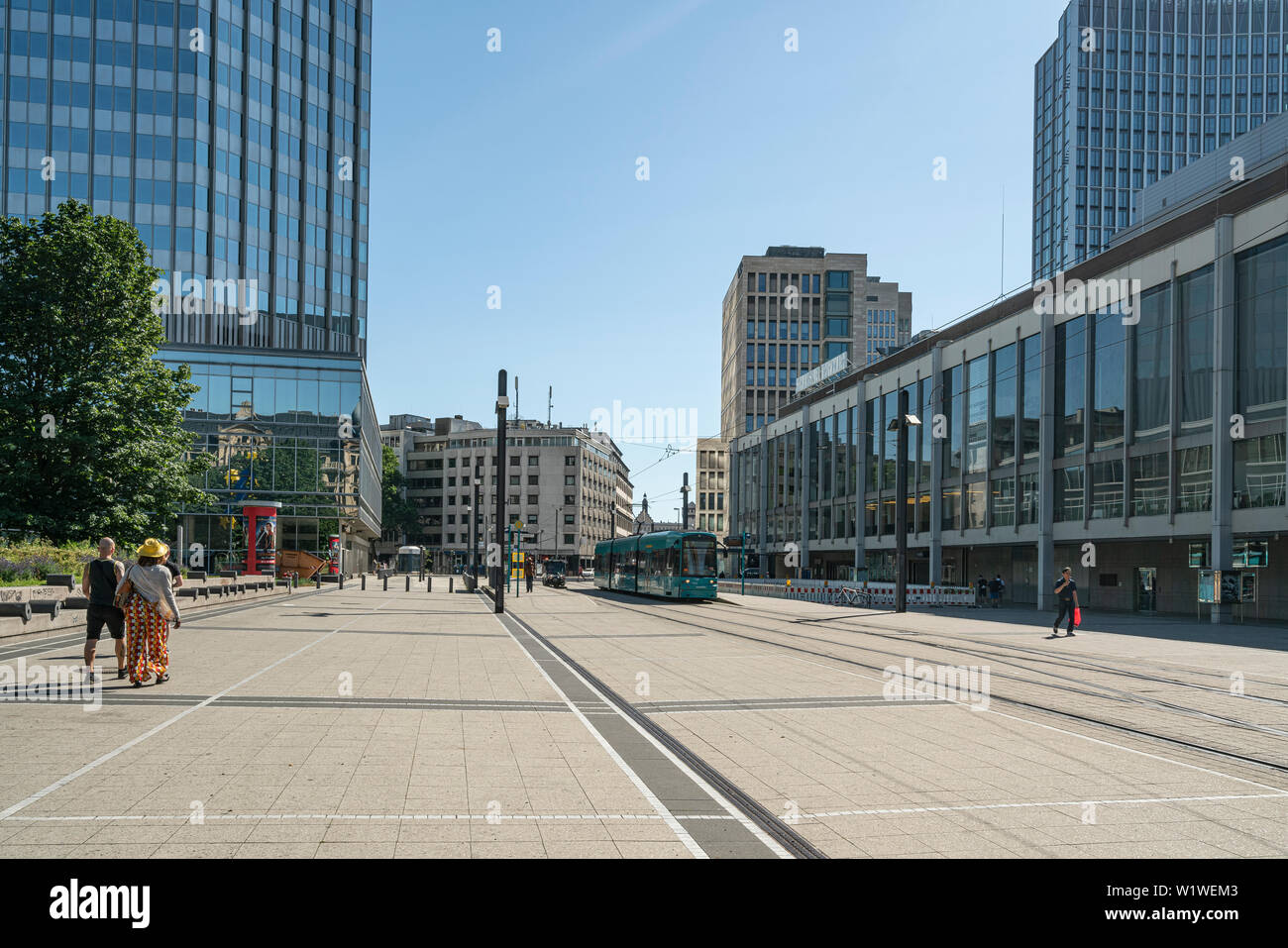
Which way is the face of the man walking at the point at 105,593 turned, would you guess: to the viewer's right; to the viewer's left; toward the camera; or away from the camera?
away from the camera

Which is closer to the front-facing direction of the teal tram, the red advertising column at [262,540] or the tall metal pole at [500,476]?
the tall metal pole

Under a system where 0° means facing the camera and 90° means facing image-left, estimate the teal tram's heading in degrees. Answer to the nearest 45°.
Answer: approximately 315°

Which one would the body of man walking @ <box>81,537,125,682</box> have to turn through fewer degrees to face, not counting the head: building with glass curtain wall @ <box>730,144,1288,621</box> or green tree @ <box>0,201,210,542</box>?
the green tree

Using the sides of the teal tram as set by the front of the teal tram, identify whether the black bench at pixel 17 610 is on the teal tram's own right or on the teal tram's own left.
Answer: on the teal tram's own right

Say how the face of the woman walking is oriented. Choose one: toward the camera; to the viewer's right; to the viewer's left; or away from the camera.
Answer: away from the camera

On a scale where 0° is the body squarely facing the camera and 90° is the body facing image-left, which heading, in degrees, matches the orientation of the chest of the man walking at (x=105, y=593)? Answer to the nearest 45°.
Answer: approximately 180°

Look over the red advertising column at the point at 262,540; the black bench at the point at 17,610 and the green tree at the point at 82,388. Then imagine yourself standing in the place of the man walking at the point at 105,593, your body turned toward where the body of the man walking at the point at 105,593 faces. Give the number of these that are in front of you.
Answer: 3

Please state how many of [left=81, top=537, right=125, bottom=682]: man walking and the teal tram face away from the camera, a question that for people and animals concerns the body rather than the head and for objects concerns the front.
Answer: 1

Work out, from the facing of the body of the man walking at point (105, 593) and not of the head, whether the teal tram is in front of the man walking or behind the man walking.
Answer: in front

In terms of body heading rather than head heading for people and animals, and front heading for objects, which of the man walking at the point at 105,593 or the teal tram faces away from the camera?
the man walking

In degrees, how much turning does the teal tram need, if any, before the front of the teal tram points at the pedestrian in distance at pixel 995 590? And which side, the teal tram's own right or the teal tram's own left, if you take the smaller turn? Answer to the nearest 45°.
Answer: approximately 90° to the teal tram's own left
